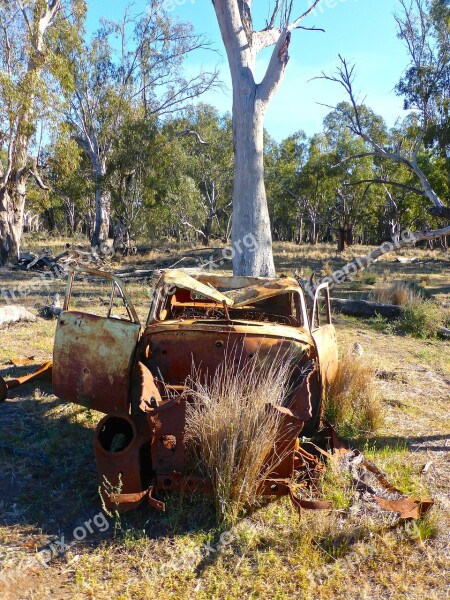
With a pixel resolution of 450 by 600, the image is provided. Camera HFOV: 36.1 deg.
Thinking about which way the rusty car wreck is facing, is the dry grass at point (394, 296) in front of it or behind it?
behind

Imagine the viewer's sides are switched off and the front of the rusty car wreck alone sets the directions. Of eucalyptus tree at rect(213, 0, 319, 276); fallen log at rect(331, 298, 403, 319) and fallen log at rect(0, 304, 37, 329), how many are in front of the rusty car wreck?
0

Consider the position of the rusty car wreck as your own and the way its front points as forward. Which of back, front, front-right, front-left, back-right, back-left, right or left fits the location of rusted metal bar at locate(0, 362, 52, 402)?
back-right

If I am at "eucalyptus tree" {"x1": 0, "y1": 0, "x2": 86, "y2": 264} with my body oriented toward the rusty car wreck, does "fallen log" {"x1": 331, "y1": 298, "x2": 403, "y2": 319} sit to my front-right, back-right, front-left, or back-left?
front-left

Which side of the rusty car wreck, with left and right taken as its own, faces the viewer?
front

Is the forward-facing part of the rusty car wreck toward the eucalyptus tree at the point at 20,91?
no

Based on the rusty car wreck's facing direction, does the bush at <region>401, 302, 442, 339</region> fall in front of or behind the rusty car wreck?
behind

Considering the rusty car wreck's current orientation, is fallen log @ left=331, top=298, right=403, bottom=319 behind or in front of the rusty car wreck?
behind

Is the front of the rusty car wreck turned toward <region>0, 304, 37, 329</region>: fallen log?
no

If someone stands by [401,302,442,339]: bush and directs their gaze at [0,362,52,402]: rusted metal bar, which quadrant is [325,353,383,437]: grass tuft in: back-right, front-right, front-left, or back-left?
front-left

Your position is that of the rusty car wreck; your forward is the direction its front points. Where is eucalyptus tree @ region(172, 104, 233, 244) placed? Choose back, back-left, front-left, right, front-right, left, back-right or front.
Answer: back

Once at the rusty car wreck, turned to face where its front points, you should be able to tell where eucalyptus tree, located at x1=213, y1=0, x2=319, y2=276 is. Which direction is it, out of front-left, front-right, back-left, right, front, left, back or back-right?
back

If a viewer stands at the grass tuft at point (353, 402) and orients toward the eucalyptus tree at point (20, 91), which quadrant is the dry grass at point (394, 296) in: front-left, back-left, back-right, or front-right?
front-right
